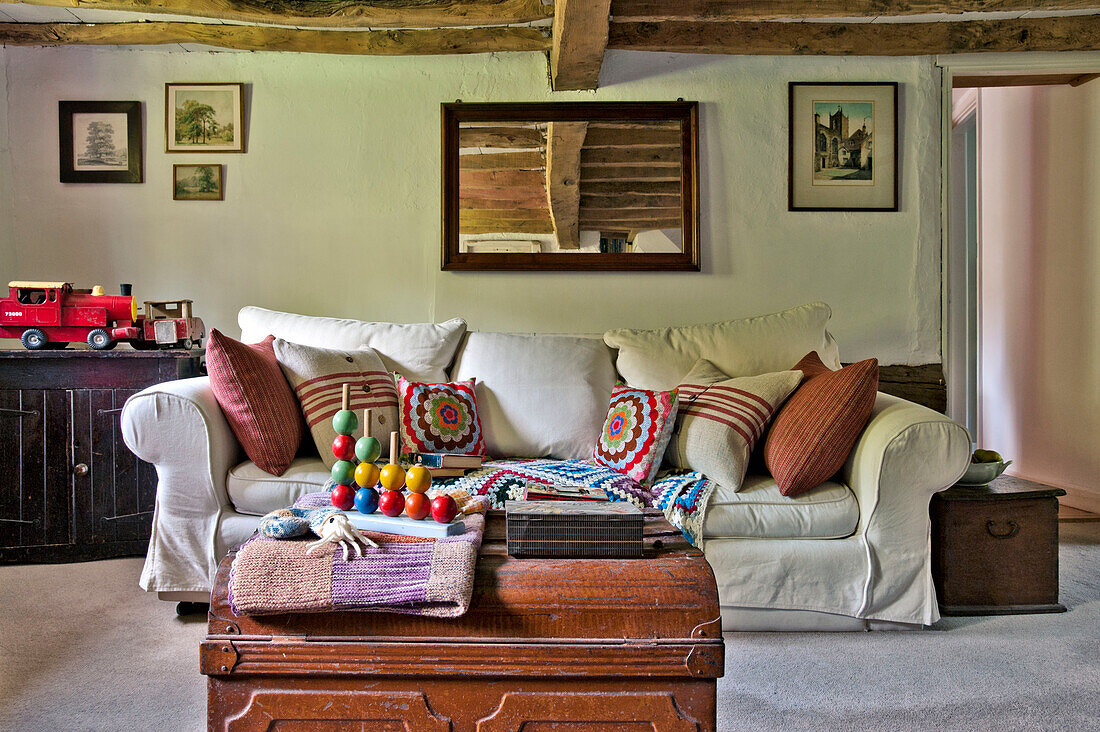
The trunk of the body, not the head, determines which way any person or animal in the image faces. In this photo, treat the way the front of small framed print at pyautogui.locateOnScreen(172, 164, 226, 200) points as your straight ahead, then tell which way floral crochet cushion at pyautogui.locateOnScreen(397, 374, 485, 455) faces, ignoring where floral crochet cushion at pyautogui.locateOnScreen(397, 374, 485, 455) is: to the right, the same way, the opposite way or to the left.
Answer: the same way

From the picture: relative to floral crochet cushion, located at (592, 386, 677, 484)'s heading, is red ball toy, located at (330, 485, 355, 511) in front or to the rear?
in front

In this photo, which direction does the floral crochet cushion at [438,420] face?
toward the camera

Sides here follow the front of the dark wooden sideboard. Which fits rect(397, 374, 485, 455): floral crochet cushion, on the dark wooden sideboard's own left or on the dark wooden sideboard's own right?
on the dark wooden sideboard's own left

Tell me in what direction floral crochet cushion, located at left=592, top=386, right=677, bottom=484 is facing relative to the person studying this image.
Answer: facing the viewer and to the left of the viewer

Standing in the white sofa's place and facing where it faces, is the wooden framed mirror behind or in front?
behind

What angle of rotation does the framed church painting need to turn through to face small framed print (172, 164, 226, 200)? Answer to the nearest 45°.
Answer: approximately 90° to its right

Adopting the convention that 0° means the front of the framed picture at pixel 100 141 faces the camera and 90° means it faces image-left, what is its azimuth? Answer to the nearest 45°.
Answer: approximately 0°

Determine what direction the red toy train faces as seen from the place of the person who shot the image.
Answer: facing to the right of the viewer

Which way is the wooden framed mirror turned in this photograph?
toward the camera

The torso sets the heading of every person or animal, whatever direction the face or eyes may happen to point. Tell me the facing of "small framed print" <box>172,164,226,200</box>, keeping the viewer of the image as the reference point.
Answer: facing the viewer

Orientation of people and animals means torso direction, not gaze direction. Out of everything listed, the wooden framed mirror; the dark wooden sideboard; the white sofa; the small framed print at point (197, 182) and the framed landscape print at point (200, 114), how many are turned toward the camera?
5

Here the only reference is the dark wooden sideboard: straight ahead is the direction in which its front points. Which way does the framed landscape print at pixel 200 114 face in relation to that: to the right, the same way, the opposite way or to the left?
the same way

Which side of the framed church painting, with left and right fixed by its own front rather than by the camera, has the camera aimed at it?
front

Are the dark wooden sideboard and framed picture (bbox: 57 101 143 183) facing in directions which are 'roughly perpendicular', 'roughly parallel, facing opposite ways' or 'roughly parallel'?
roughly parallel

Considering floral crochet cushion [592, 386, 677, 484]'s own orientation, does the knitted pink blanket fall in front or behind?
in front

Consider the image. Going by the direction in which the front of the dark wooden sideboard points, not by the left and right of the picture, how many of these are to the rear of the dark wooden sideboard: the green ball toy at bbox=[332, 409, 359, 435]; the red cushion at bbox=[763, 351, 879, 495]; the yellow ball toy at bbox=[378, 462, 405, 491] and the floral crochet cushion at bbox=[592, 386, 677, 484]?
0
